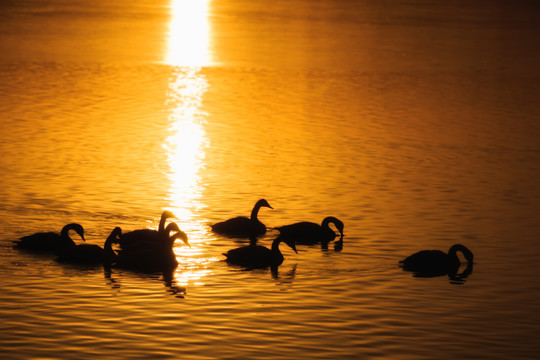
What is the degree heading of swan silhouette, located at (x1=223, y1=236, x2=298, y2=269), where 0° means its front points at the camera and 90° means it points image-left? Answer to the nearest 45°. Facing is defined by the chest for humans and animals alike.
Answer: approximately 270°

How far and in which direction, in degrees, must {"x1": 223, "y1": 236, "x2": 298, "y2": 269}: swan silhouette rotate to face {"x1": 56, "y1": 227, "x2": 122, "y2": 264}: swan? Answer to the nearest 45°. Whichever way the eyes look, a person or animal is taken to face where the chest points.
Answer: approximately 180°

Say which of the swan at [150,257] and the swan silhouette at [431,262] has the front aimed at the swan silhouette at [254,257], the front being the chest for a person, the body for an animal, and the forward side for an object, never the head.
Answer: the swan

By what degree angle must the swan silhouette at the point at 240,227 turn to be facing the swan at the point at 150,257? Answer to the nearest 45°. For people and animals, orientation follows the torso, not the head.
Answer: approximately 135° to its right

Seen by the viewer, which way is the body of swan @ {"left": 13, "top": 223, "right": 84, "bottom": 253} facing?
to the viewer's right

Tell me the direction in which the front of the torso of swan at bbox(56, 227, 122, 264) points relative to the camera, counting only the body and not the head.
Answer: to the viewer's right

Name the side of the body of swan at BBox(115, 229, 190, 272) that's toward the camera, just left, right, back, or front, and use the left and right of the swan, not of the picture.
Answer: right

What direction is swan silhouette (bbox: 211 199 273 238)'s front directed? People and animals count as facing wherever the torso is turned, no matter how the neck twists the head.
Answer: to the viewer's right

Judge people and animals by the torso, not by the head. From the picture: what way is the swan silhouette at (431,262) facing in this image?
to the viewer's right
